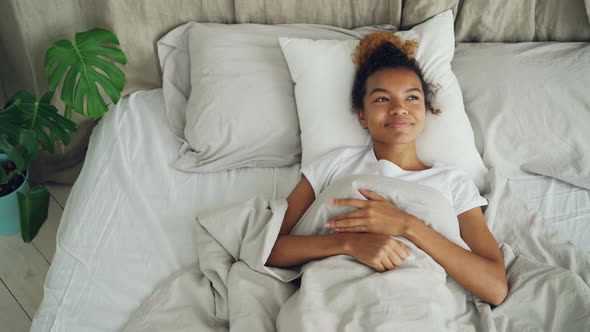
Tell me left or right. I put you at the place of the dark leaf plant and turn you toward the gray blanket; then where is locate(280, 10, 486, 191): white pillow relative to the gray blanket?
left

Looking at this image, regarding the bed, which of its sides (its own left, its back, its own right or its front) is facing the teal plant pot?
right

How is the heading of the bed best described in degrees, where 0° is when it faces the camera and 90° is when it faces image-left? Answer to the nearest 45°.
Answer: approximately 0°

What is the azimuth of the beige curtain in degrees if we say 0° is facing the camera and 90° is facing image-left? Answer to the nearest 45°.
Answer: approximately 0°

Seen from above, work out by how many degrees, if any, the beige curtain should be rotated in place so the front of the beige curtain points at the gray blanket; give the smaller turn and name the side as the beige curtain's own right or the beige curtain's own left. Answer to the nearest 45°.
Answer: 0° — it already faces it
